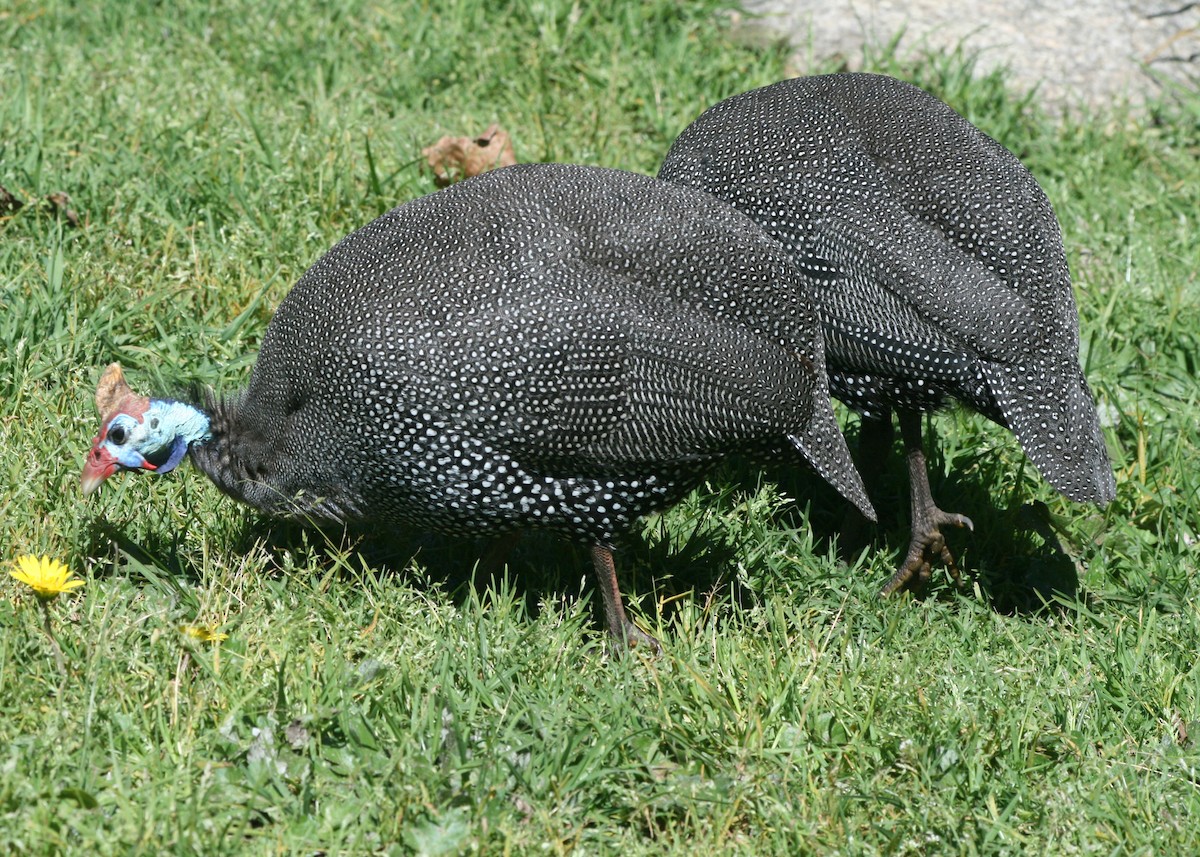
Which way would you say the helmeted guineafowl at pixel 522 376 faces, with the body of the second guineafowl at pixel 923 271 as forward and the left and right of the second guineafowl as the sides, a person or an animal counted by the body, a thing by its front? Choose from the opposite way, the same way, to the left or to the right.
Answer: the same way

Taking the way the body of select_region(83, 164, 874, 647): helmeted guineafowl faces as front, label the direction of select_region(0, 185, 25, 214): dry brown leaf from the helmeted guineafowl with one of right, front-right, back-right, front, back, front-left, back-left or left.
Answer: front-right

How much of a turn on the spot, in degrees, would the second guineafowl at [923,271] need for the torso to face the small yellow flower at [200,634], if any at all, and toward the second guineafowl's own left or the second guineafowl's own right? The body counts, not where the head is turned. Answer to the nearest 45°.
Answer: approximately 45° to the second guineafowl's own left

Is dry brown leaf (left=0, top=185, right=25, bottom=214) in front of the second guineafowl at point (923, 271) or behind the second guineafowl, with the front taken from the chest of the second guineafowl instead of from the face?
in front

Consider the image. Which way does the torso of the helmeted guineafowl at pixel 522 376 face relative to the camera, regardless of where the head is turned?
to the viewer's left

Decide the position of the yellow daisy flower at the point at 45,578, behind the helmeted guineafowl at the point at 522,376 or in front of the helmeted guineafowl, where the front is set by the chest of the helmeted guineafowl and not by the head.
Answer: in front

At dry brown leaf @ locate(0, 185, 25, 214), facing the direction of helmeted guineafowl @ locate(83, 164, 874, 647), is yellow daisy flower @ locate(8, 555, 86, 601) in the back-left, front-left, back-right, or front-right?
front-right

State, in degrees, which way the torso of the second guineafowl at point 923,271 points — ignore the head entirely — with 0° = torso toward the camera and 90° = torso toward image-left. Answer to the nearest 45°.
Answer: approximately 90°

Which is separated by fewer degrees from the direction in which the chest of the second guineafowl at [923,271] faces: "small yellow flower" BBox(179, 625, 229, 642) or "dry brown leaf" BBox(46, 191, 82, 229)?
the dry brown leaf

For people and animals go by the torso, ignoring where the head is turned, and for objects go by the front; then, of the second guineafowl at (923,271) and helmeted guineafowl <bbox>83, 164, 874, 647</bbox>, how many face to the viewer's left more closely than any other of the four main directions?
2

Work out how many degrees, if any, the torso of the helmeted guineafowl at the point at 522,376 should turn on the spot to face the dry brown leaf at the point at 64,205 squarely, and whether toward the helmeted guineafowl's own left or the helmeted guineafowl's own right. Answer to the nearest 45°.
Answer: approximately 45° to the helmeted guineafowl's own right

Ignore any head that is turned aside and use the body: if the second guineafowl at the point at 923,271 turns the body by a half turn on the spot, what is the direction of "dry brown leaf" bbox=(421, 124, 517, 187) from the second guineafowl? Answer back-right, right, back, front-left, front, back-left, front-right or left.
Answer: back-left

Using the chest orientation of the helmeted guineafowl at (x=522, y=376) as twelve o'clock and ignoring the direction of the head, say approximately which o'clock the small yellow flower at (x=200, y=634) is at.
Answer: The small yellow flower is roughly at 11 o'clock from the helmeted guineafowl.

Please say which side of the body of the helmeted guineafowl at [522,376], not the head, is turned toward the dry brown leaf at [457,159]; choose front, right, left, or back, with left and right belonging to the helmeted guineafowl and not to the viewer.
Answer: right
